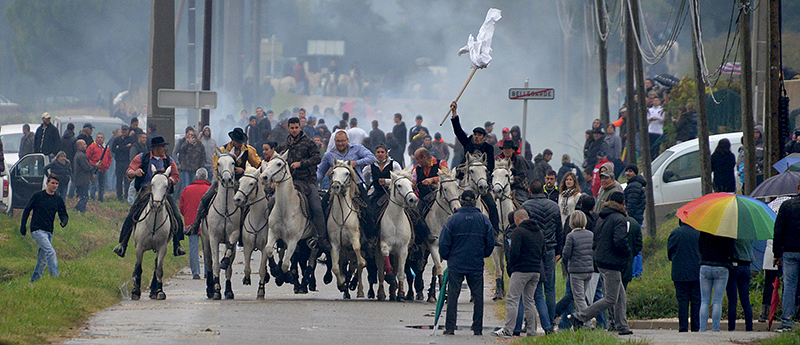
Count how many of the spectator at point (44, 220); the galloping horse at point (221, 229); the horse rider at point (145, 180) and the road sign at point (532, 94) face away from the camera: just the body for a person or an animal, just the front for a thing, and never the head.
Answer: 0

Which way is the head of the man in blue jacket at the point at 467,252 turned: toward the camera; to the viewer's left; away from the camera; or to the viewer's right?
away from the camera

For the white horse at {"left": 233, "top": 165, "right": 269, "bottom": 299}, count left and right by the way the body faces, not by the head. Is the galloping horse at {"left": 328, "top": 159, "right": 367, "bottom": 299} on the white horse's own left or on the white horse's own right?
on the white horse's own left

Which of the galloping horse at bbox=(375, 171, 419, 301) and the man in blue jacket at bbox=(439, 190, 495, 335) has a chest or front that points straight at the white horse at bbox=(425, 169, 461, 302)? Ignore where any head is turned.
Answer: the man in blue jacket

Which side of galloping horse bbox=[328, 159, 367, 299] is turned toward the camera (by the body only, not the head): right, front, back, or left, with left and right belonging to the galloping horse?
front

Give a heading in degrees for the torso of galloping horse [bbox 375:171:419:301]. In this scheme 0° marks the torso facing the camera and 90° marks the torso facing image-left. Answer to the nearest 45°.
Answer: approximately 0°

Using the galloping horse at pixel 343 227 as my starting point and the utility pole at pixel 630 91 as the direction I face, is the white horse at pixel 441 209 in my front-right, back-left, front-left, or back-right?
front-right

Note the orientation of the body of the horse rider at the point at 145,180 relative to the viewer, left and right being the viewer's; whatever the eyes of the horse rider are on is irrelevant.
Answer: facing the viewer

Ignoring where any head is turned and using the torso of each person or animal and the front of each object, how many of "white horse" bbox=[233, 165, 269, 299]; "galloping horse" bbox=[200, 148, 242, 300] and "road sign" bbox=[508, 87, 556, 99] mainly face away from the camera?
0

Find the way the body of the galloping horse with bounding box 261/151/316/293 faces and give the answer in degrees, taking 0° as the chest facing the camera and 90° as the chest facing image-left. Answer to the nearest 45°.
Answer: approximately 45°

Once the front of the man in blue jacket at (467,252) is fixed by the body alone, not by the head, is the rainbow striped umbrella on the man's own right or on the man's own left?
on the man's own right
